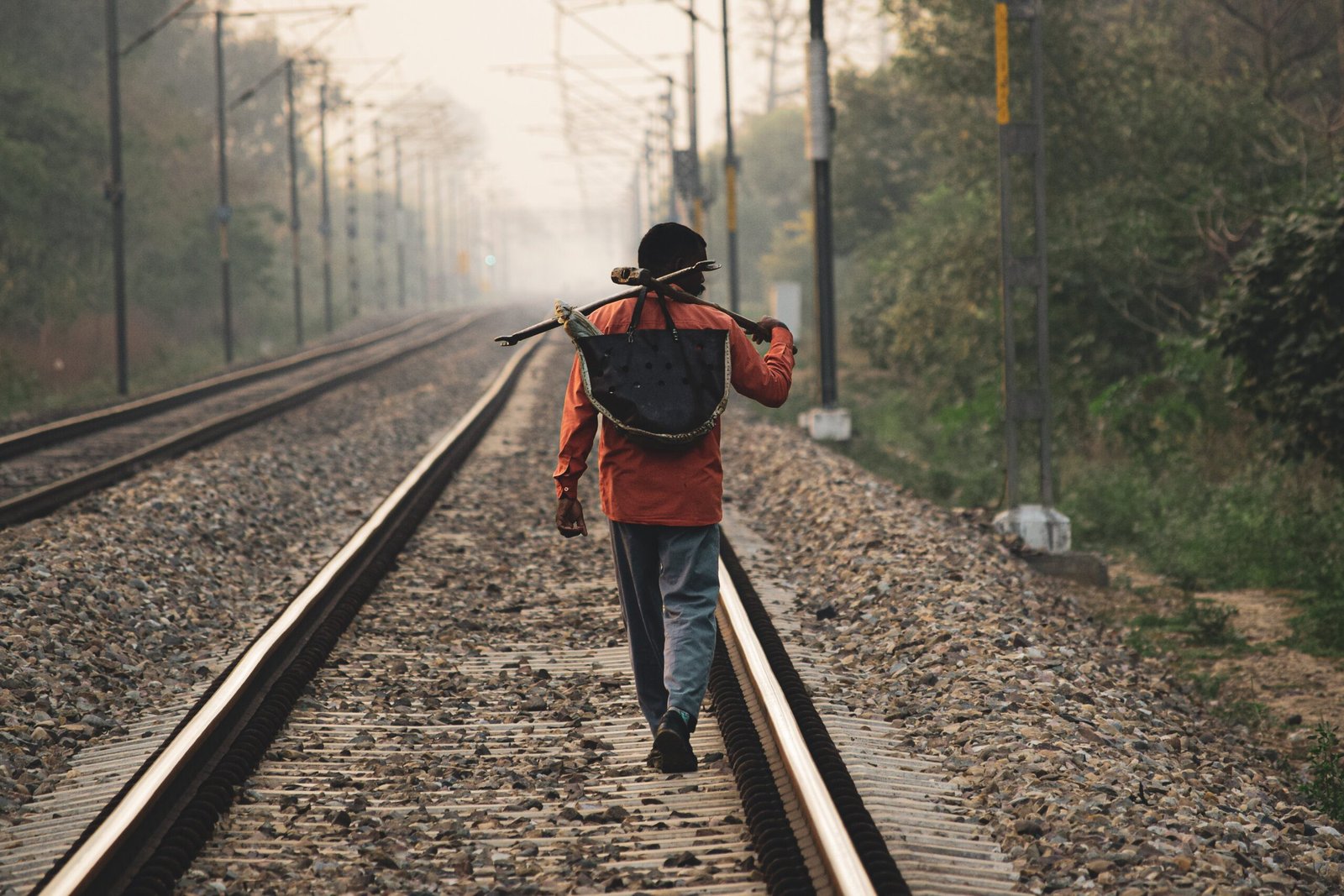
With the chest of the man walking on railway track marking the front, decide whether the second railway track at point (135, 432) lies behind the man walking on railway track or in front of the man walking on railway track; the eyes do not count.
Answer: in front

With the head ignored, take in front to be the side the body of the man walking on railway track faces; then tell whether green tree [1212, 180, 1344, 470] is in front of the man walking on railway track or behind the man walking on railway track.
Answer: in front

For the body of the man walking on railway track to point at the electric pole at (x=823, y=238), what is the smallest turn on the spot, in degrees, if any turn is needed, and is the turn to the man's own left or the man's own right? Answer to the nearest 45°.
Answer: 0° — they already face it

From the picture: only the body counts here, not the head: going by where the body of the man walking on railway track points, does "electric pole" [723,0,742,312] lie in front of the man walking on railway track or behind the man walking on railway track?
in front

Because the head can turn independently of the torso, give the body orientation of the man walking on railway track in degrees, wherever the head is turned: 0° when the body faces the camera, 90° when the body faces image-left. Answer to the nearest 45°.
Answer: approximately 180°
